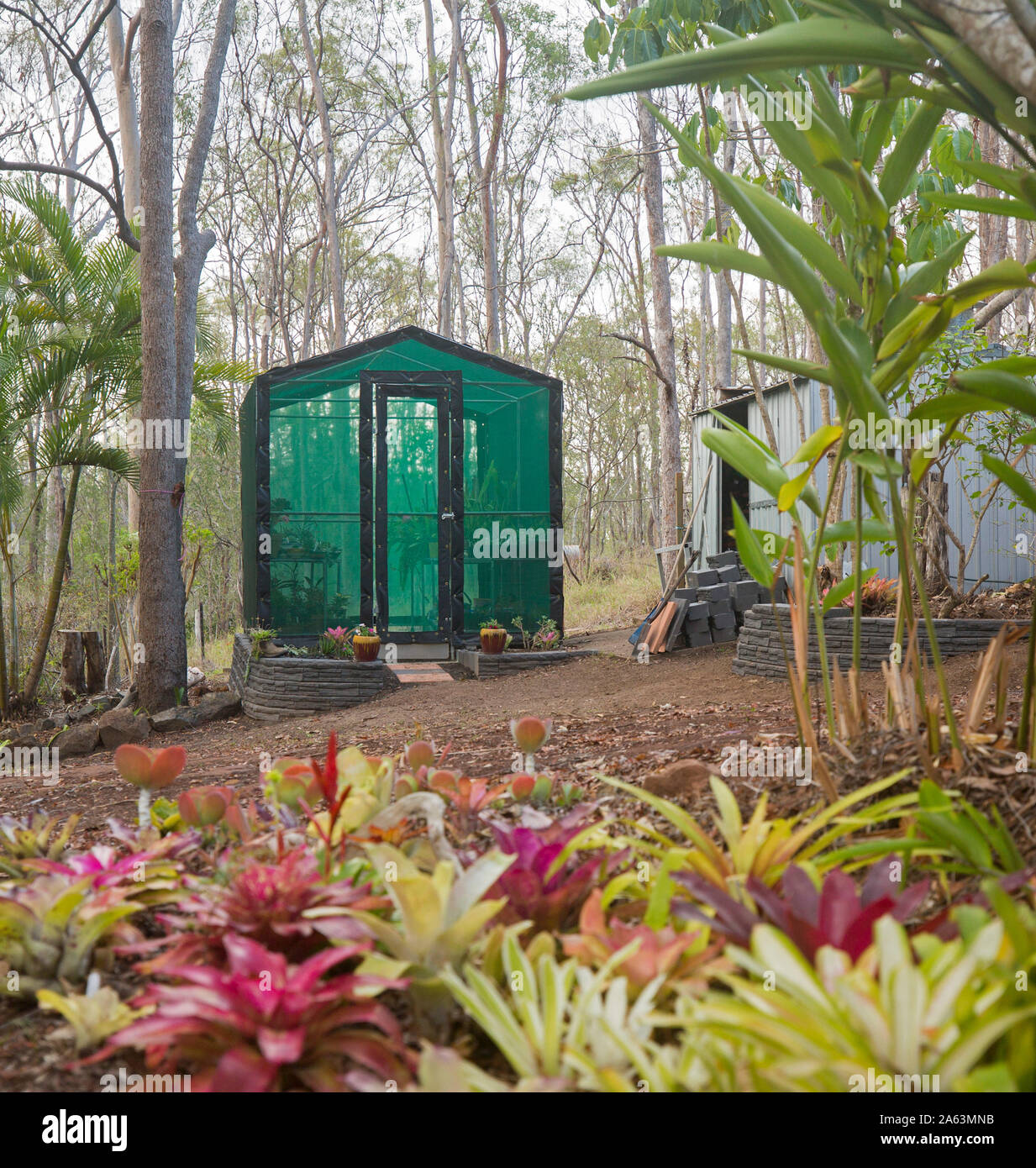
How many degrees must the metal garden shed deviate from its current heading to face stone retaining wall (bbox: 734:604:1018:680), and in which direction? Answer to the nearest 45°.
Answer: approximately 45° to its left

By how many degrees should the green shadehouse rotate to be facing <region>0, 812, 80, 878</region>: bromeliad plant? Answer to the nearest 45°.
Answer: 0° — it already faces it

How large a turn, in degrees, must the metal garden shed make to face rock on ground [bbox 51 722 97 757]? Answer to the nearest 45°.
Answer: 0° — it already faces it

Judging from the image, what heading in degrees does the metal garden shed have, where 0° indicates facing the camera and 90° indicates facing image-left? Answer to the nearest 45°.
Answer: approximately 45°

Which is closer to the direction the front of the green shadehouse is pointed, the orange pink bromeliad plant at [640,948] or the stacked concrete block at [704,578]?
the orange pink bromeliad plant

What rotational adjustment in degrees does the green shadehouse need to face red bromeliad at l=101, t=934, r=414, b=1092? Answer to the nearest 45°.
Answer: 0° — it already faces it

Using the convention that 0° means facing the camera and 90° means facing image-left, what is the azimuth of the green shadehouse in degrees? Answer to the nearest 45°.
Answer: approximately 0°
